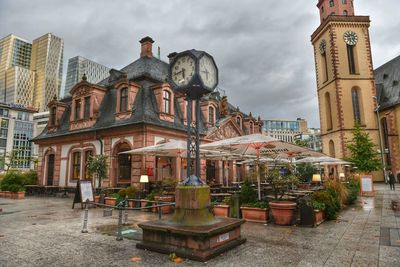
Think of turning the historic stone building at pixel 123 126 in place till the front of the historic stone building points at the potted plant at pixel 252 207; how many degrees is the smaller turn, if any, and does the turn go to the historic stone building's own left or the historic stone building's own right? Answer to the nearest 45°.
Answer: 0° — it already faces it

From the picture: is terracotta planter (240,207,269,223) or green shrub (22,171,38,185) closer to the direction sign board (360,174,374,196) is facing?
the terracotta planter

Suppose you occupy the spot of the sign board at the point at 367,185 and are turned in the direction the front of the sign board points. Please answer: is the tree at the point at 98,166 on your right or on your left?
on your right

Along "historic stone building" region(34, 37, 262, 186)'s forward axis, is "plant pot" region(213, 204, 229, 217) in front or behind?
in front

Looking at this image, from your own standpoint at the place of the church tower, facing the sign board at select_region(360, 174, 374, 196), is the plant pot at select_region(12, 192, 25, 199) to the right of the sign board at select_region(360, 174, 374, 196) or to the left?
right

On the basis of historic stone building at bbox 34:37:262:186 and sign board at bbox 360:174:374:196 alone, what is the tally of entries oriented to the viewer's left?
0

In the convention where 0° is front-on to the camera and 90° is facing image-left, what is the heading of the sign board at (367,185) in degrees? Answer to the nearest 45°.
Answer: approximately 0°

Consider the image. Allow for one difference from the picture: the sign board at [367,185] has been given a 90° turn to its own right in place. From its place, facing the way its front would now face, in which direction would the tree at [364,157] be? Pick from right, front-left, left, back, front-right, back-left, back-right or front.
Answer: right

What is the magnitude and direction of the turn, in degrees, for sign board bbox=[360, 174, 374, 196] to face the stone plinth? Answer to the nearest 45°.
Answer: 0° — it already faces it

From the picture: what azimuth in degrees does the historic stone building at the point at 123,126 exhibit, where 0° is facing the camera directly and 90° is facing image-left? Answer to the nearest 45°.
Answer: approximately 315°

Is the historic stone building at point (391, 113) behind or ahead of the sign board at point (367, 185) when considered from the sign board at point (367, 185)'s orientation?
behind

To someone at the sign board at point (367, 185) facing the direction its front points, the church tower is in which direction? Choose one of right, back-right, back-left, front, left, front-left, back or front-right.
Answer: back
